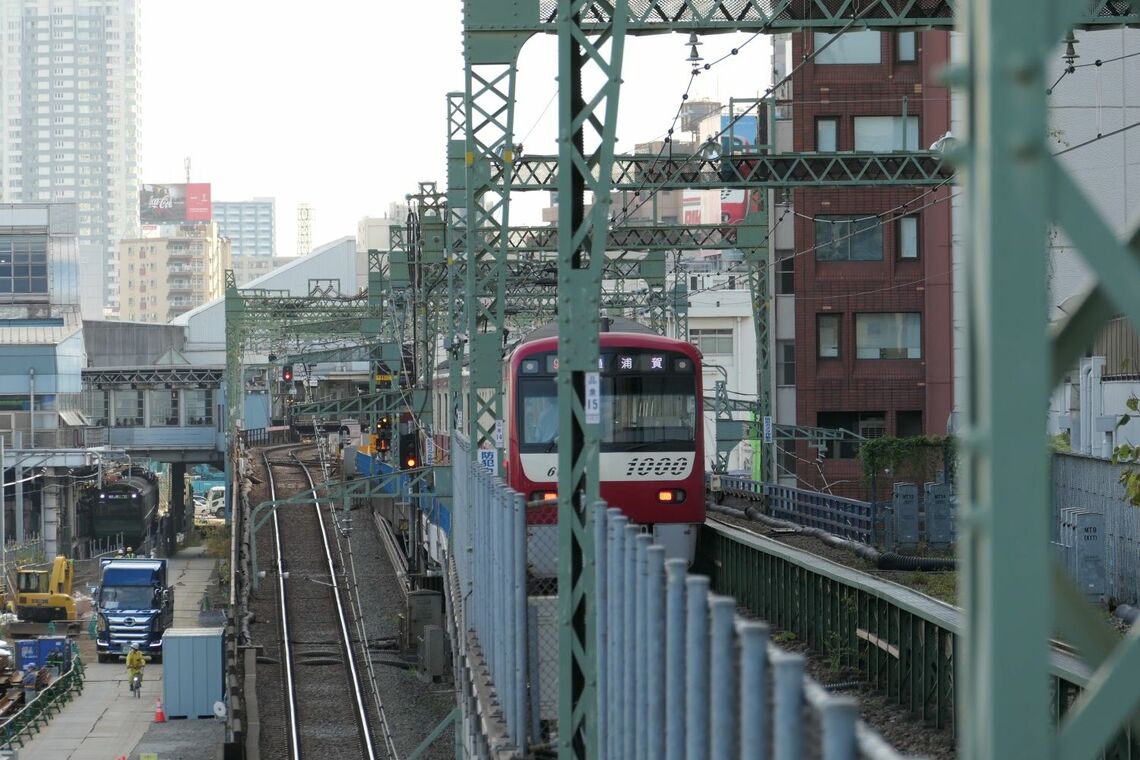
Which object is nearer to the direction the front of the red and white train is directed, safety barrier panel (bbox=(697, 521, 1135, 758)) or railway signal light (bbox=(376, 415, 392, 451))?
the safety barrier panel

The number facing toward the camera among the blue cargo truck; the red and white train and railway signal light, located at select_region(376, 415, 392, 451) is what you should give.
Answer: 3

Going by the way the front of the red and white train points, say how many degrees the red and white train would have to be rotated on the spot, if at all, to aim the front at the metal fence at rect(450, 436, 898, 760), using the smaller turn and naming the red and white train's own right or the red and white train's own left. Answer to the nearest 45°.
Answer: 0° — it already faces it

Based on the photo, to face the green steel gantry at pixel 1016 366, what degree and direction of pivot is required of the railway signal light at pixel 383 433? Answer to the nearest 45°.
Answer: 0° — it already faces it

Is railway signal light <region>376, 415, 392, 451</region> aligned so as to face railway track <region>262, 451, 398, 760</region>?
yes

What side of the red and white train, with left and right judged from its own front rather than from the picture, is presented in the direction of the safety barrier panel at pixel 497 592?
front

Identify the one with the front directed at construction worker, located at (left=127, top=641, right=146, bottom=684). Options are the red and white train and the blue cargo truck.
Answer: the blue cargo truck
